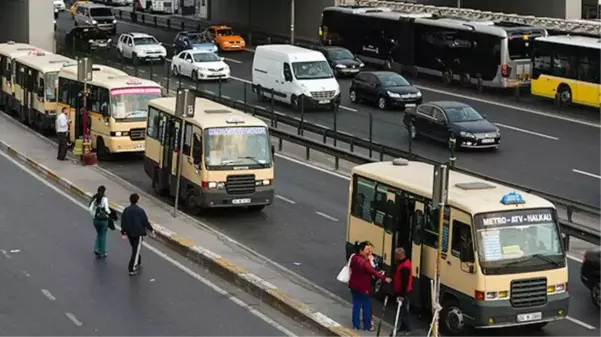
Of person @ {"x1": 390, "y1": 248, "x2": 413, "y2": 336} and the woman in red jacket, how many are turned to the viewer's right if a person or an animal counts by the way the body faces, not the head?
1

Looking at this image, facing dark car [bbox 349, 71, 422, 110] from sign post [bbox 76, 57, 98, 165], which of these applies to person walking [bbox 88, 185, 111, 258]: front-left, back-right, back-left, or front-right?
back-right

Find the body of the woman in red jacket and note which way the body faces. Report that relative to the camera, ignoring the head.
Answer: to the viewer's right

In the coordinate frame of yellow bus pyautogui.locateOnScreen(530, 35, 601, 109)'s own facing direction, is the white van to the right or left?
on its left

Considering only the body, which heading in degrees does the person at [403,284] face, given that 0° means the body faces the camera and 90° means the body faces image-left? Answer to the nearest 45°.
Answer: approximately 90°

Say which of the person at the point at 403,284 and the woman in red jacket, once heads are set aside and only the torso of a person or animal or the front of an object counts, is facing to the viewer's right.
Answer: the woman in red jacket

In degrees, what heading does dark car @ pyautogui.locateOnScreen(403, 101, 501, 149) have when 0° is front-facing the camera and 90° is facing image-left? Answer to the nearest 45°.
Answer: approximately 315°

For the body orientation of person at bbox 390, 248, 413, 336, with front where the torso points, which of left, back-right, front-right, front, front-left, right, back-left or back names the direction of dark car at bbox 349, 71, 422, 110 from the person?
right
